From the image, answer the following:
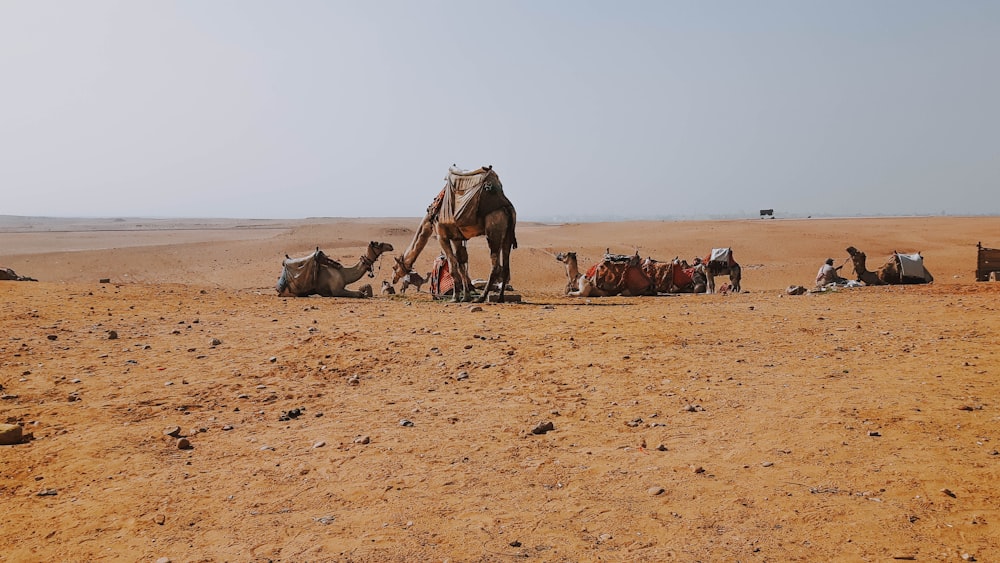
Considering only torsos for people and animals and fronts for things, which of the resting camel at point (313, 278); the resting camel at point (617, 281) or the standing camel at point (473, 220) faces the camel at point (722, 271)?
the resting camel at point (313, 278)

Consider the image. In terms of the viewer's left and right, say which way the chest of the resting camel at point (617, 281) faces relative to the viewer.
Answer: facing to the left of the viewer

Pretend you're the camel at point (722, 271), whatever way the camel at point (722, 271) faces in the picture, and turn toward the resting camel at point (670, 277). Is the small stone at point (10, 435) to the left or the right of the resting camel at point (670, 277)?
left

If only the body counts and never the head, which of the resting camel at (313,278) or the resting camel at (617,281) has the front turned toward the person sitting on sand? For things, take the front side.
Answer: the resting camel at (313,278)

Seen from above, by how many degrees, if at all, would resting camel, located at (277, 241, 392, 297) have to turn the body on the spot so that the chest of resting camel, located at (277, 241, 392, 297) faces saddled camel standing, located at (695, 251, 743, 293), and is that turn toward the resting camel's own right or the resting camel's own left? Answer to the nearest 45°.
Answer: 0° — it already faces it

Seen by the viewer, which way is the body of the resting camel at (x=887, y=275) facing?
to the viewer's left

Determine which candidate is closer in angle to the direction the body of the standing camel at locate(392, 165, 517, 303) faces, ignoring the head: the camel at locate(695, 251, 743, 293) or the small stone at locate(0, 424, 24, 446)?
the small stone

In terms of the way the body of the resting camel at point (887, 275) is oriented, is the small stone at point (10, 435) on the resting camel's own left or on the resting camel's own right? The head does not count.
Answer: on the resting camel's own left

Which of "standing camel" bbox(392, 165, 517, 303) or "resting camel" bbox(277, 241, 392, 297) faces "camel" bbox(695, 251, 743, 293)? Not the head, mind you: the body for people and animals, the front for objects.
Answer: "resting camel" bbox(277, 241, 392, 297)

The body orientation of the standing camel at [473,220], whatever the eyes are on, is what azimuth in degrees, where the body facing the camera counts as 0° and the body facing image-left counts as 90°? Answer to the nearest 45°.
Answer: approximately 90°

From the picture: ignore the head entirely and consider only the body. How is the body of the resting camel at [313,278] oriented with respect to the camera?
to the viewer's right
